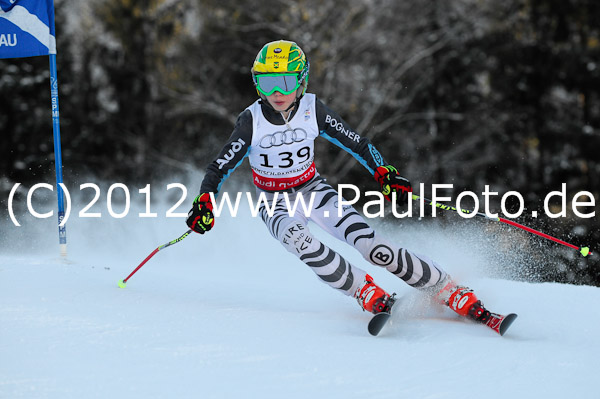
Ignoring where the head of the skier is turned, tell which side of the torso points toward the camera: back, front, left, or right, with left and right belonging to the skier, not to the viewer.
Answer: front
